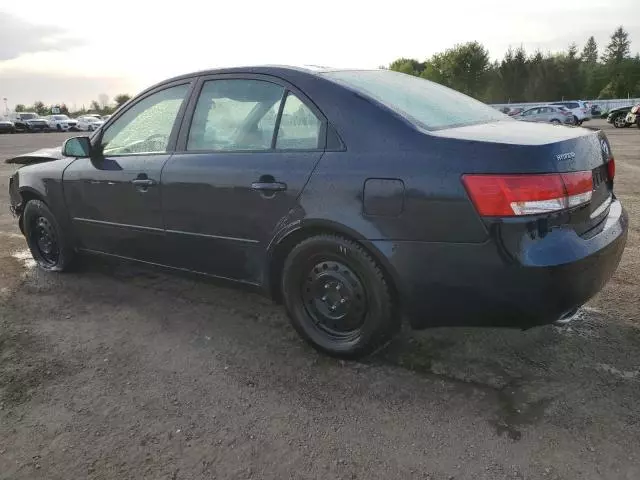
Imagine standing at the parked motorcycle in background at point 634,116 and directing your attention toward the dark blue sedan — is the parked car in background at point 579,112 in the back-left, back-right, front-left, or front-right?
back-right

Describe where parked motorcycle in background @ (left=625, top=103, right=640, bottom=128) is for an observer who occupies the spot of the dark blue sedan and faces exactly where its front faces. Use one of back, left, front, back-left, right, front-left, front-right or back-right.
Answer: right

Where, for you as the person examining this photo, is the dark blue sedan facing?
facing away from the viewer and to the left of the viewer

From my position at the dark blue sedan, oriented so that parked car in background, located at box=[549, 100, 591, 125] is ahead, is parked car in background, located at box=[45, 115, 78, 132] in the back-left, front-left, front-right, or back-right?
front-left

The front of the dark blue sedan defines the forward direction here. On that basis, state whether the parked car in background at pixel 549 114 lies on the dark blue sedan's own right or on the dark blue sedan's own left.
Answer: on the dark blue sedan's own right

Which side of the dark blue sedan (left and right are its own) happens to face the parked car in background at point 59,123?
front

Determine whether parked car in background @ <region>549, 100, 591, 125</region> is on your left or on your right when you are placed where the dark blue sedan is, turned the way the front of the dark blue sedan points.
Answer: on your right

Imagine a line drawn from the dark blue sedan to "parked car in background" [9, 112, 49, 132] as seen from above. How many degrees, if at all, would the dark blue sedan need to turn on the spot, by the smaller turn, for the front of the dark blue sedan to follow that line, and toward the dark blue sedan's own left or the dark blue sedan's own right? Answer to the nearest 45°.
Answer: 0° — it already faces it
